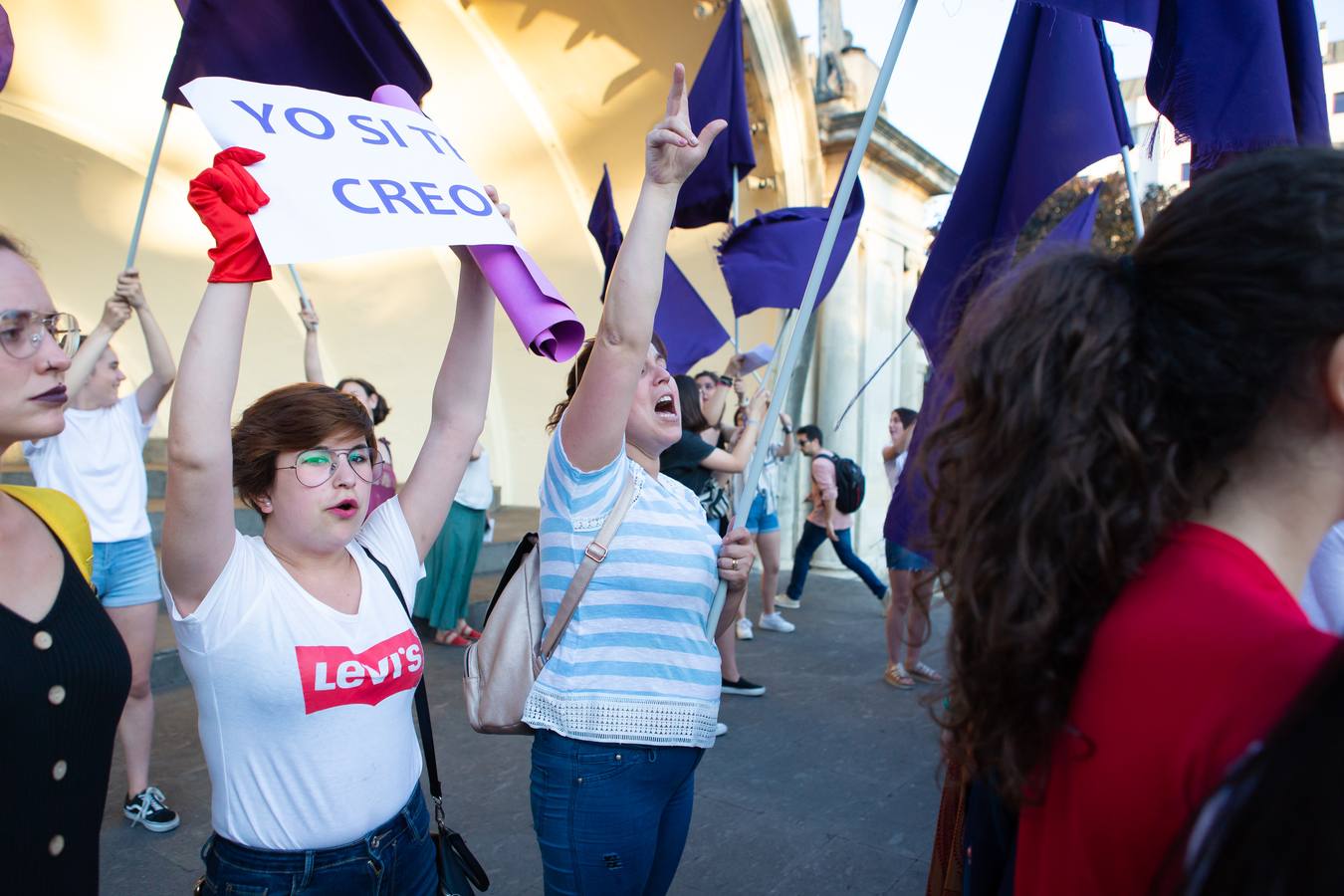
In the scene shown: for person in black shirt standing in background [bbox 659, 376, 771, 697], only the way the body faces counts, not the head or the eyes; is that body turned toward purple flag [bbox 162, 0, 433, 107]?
no

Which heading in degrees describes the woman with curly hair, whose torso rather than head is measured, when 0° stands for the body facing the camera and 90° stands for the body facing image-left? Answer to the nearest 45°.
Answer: approximately 225°

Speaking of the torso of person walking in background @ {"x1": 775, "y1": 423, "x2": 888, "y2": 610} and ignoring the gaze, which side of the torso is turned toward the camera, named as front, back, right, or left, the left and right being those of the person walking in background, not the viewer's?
left

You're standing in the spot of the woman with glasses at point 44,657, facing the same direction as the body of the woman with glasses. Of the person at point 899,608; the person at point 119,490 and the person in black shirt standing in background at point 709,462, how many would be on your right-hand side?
0

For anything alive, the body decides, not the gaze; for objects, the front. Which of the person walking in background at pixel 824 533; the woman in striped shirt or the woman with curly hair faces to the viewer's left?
the person walking in background

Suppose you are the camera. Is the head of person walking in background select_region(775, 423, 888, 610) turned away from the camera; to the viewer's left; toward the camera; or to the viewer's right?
to the viewer's left

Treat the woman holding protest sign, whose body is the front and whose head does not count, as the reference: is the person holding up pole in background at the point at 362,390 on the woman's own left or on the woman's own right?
on the woman's own left

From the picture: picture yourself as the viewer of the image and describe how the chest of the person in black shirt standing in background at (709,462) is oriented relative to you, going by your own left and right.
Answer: facing to the right of the viewer

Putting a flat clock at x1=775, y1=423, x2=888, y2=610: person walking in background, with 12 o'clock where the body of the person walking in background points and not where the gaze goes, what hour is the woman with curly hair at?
The woman with curly hair is roughly at 9 o'clock from the person walking in background.

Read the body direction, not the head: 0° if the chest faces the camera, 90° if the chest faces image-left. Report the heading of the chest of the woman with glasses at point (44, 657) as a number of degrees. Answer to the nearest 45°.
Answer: approximately 315°

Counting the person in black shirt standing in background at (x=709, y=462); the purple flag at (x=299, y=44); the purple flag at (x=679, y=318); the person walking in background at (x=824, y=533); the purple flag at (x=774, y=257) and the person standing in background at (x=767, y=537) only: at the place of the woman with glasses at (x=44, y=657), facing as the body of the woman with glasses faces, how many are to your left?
6
